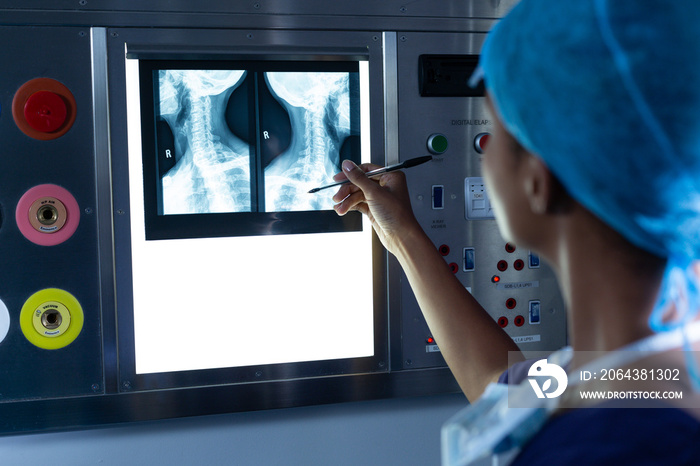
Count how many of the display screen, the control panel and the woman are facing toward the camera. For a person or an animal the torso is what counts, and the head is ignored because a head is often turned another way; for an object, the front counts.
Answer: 2

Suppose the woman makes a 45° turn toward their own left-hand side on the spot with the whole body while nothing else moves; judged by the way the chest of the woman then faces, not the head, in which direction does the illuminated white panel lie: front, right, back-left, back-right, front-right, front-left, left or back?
front-right

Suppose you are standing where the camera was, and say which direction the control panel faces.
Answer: facing the viewer

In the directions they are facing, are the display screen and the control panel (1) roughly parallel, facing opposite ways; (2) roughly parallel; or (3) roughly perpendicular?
roughly parallel

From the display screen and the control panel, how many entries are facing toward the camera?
2

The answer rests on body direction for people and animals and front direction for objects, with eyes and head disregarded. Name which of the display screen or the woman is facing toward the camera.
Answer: the display screen

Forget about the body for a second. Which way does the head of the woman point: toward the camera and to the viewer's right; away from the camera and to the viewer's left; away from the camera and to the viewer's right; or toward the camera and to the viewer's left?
away from the camera and to the viewer's left

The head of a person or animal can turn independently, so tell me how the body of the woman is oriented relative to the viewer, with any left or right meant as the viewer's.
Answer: facing away from the viewer and to the left of the viewer

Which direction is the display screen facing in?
toward the camera

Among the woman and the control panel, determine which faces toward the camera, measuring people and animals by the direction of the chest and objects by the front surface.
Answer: the control panel

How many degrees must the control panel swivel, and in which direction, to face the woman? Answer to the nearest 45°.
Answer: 0° — it already faces them

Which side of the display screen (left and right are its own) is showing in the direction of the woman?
front

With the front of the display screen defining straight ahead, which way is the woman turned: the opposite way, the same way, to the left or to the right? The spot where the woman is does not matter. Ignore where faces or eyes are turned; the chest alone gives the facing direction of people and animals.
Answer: the opposite way

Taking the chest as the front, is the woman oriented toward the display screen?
yes
